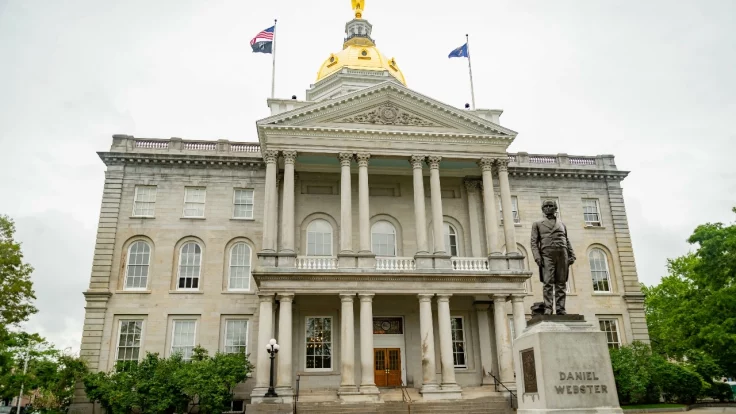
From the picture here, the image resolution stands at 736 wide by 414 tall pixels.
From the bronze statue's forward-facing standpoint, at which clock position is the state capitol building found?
The state capitol building is roughly at 5 o'clock from the bronze statue.

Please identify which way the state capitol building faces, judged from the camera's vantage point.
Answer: facing the viewer

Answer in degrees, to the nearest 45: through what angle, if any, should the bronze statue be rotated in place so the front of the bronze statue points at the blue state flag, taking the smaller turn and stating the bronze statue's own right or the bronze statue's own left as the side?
approximately 180°

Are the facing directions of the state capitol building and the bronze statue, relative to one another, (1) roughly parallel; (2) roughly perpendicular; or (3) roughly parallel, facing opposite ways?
roughly parallel

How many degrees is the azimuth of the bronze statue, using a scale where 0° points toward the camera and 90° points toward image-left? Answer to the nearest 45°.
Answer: approximately 0°

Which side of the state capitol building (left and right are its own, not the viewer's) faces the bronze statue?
front

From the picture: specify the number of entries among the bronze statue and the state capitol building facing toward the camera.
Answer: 2
